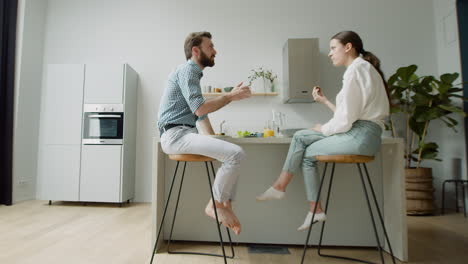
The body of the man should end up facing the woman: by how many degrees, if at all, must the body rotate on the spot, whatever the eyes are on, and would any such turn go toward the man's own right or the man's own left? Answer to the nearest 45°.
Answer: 0° — they already face them

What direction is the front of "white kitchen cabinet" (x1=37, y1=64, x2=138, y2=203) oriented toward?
toward the camera

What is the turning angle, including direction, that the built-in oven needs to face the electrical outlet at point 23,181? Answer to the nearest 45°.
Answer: approximately 135° to its right

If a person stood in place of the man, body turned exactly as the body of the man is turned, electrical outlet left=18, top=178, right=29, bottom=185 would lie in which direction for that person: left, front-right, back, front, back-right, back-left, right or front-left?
back-left

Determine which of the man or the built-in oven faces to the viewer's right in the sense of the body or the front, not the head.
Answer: the man

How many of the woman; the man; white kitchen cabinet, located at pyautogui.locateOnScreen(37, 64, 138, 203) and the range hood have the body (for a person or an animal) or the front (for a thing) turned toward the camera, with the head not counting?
2

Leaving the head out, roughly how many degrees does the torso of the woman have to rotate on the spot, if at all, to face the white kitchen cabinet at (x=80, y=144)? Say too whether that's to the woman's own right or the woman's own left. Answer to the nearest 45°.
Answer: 0° — they already face it

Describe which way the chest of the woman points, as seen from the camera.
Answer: to the viewer's left

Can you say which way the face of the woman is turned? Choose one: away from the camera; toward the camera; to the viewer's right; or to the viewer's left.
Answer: to the viewer's left

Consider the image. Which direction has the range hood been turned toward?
toward the camera

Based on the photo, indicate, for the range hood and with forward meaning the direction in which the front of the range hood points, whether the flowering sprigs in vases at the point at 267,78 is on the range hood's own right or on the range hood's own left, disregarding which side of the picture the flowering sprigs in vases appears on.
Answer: on the range hood's own right

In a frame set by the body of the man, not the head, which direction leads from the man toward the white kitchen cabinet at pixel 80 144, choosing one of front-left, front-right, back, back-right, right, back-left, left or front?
back-left

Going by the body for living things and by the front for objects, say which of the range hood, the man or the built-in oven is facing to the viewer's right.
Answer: the man

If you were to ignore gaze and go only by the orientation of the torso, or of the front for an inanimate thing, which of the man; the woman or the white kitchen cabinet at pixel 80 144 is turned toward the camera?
the white kitchen cabinet

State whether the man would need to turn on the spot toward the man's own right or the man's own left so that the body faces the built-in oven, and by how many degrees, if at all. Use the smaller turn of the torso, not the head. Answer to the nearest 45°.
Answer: approximately 135° to the man's own left

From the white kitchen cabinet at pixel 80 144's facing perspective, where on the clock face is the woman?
The woman is roughly at 11 o'clock from the white kitchen cabinet.

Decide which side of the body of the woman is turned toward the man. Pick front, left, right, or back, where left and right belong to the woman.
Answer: front

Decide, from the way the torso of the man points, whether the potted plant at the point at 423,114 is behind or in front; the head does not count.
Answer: in front

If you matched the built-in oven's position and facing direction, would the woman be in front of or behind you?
in front

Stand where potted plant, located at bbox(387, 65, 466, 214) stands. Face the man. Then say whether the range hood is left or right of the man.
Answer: right

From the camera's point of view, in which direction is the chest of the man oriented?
to the viewer's right
